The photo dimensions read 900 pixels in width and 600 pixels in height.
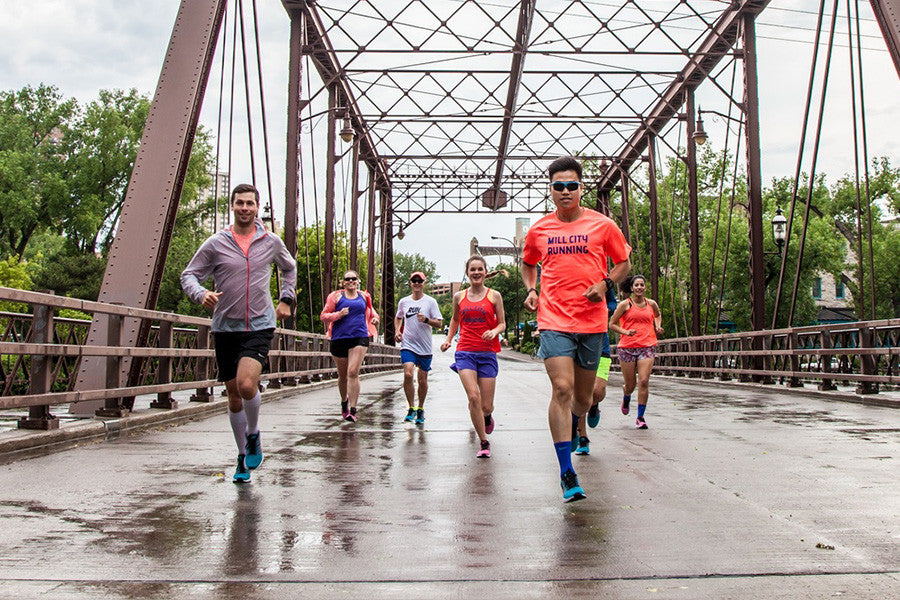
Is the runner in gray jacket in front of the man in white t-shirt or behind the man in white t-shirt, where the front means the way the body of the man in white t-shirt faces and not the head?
in front

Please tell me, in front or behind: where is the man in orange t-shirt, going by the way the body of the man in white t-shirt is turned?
in front

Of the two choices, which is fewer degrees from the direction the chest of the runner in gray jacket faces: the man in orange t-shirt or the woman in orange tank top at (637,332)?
the man in orange t-shirt

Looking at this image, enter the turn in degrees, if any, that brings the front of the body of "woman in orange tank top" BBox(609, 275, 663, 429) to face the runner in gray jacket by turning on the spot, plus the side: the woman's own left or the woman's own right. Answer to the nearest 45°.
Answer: approximately 45° to the woman's own right

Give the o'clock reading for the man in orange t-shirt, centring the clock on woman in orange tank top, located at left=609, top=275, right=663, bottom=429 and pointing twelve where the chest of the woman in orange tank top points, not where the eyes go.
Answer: The man in orange t-shirt is roughly at 12 o'clock from the woman in orange tank top.

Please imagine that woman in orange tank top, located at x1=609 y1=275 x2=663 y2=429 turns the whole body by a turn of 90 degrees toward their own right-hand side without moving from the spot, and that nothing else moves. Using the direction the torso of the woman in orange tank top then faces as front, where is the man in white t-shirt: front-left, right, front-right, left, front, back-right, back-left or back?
front

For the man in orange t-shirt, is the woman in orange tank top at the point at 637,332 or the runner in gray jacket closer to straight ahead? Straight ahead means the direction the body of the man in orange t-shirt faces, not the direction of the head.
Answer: the runner in gray jacket

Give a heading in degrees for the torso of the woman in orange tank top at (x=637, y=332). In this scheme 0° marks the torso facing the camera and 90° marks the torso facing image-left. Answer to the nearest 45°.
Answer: approximately 0°

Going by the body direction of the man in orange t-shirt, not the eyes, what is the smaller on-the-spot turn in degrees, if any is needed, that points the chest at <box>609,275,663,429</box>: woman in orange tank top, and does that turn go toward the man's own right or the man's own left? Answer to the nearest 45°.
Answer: approximately 180°

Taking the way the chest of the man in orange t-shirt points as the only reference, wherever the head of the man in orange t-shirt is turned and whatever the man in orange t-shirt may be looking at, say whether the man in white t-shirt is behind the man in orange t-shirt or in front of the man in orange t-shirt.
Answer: behind

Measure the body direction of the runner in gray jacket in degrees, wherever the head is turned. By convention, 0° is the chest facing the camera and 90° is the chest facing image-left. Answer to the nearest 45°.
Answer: approximately 0°
